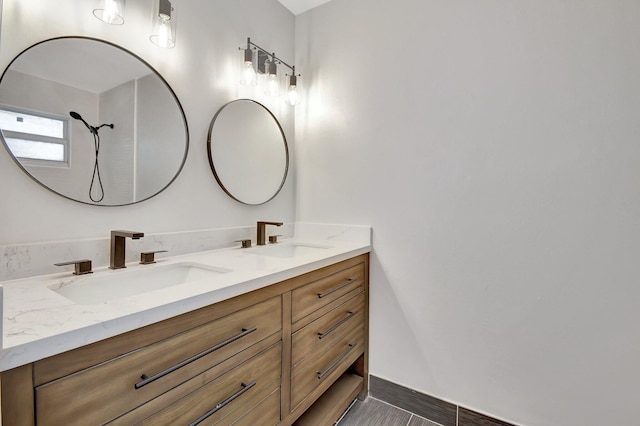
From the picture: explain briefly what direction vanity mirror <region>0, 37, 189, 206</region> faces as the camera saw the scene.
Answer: facing the viewer and to the right of the viewer

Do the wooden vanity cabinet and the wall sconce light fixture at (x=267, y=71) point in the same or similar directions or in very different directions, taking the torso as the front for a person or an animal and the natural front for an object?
same or similar directions

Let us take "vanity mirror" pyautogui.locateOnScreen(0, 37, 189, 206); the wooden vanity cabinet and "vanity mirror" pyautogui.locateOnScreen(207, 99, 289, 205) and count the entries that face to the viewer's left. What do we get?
0

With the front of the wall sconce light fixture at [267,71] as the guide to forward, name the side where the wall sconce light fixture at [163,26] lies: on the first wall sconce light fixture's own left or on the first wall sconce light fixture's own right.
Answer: on the first wall sconce light fixture's own right

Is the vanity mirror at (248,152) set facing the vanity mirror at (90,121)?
no

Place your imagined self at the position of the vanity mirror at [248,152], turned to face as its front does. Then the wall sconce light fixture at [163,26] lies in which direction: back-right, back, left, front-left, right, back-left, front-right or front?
right

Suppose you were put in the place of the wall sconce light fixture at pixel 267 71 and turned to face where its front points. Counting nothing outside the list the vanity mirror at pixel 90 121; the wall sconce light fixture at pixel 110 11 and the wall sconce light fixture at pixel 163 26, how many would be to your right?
3

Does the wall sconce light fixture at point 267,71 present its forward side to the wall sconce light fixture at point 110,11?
no

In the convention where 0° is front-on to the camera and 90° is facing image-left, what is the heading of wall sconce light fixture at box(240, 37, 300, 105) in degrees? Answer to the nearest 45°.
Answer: approximately 315°

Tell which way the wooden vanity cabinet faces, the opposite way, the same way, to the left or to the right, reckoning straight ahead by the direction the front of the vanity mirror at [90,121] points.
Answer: the same way
